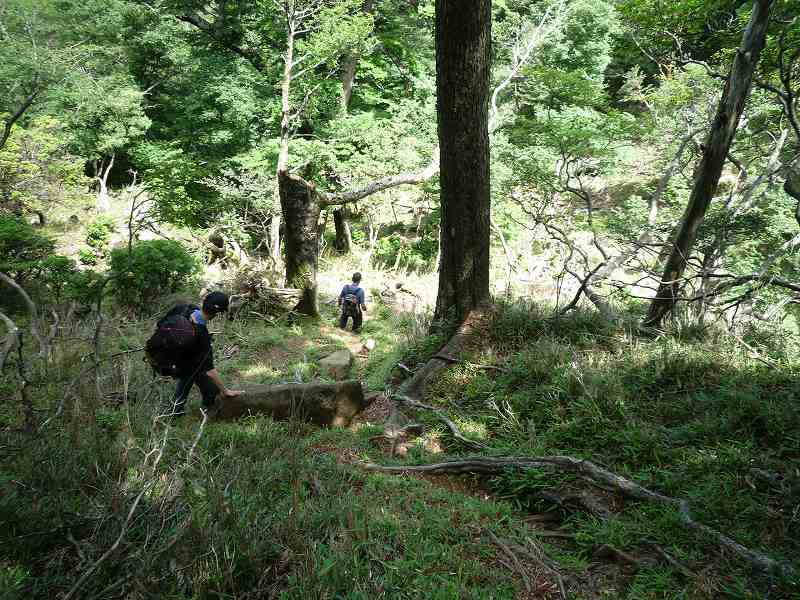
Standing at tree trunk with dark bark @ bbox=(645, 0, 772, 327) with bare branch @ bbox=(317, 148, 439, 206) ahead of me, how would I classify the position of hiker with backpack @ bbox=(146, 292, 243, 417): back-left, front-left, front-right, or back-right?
front-left

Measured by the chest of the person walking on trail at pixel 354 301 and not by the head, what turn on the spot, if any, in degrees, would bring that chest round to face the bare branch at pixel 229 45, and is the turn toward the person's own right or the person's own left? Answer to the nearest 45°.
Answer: approximately 45° to the person's own left

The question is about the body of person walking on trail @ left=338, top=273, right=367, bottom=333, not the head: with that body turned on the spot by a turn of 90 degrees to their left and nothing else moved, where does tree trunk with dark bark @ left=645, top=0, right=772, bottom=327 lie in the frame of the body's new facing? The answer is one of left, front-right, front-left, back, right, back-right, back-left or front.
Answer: back-left

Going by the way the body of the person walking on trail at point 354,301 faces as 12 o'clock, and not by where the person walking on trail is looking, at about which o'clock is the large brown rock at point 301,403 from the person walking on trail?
The large brown rock is roughly at 6 o'clock from the person walking on trail.

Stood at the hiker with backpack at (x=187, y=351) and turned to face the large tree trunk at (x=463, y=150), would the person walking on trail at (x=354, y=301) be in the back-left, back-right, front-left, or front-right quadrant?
front-left

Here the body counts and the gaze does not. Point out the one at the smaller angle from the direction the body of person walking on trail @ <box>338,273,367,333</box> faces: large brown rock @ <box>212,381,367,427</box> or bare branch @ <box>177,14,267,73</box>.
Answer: the bare branch

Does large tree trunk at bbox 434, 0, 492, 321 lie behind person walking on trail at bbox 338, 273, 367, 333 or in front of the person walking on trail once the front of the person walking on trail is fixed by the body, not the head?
behind

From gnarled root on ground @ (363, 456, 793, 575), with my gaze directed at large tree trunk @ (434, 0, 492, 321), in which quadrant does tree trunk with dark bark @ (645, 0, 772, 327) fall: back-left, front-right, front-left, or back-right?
front-right

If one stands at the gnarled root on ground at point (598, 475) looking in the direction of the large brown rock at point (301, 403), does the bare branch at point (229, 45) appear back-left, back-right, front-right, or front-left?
front-right

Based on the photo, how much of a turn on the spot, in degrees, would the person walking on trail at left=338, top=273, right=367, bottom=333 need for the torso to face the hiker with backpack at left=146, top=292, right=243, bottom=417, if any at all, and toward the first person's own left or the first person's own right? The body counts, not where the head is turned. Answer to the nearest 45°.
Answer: approximately 180°

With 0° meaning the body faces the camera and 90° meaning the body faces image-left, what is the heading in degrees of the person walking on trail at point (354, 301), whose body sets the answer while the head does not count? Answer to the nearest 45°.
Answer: approximately 180°
